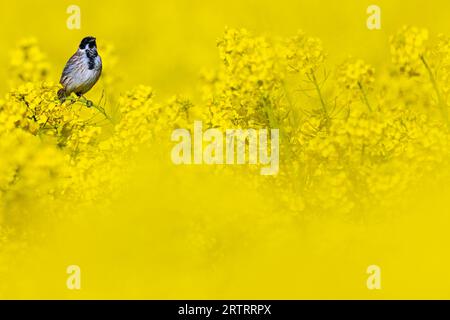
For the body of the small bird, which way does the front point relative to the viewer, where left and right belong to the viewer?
facing the viewer and to the right of the viewer
